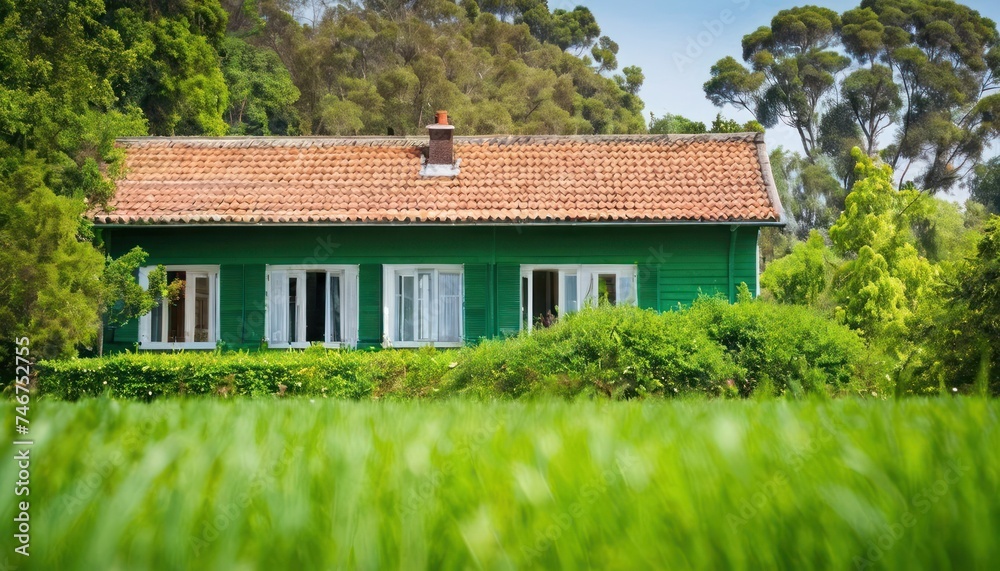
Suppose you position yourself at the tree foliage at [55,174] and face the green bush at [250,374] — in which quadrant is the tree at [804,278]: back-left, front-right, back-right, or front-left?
front-left

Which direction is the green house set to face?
toward the camera

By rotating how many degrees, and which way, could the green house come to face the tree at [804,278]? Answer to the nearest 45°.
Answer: approximately 90° to its left

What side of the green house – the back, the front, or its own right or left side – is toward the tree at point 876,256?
left

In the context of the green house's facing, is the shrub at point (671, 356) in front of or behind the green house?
in front

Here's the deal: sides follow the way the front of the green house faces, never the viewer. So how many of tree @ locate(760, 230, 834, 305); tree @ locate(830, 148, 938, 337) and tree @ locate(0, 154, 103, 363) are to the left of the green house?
2

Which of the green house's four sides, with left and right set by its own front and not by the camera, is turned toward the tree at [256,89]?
back

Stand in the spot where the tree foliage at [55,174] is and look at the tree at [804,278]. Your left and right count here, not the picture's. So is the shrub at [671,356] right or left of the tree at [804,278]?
right

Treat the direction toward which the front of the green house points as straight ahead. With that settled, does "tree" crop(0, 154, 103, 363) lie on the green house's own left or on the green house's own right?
on the green house's own right

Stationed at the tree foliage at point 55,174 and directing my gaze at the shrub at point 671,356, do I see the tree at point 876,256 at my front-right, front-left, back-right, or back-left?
front-left
